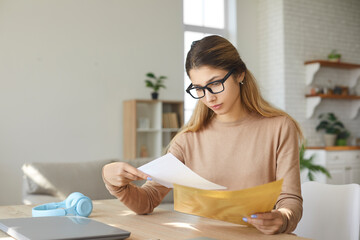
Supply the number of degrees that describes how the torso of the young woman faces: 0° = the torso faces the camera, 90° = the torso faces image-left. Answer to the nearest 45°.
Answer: approximately 45°

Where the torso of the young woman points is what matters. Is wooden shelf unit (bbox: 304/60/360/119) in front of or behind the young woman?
behind

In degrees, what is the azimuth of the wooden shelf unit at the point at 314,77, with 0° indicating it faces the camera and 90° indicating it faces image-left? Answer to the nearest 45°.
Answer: approximately 0°

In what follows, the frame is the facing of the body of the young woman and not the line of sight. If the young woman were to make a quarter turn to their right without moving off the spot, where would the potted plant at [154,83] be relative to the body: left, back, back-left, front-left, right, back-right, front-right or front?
front-right
